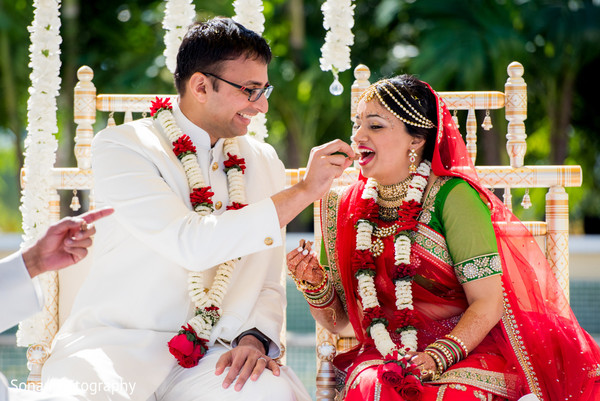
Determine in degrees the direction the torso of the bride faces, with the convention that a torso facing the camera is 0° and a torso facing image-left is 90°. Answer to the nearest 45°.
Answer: approximately 45°

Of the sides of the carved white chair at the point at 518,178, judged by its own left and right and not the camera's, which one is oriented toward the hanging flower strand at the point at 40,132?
right

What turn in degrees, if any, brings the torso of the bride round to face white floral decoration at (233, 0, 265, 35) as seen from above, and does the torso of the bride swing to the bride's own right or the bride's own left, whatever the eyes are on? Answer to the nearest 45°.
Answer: approximately 90° to the bride's own right

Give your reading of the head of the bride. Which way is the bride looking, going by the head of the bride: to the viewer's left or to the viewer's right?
to the viewer's left

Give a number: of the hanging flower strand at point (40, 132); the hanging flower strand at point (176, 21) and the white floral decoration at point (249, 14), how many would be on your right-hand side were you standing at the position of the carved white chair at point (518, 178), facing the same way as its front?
3

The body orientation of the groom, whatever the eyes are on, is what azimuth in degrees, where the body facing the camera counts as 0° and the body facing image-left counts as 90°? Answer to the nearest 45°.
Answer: approximately 315°

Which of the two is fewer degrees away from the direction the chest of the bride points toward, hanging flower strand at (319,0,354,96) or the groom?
the groom

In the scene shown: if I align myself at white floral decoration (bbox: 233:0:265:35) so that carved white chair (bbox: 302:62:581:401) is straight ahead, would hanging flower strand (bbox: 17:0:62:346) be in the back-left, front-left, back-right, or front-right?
back-right

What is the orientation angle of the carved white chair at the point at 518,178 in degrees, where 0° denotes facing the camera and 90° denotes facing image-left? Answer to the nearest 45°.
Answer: approximately 0°
